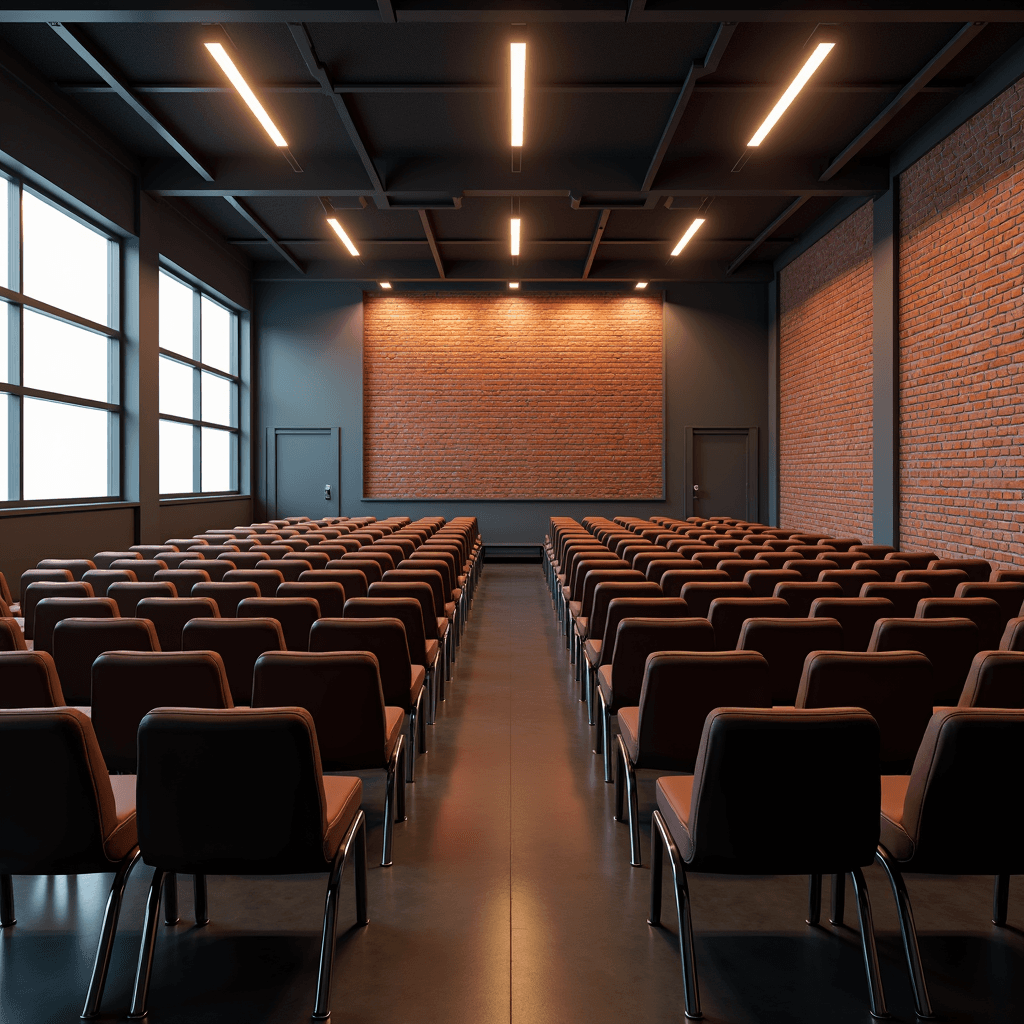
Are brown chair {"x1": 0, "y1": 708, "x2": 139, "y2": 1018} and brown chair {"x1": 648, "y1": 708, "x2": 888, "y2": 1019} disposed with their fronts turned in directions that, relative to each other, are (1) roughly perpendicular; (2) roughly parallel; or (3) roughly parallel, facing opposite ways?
roughly parallel

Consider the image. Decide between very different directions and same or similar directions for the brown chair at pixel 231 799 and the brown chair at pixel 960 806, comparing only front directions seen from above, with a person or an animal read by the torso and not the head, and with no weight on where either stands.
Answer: same or similar directions

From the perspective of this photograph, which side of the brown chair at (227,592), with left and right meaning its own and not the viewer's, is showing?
back

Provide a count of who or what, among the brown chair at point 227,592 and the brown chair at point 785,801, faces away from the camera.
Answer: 2

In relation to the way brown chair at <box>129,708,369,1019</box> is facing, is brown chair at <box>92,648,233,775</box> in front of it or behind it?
in front

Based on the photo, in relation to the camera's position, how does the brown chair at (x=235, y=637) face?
facing away from the viewer

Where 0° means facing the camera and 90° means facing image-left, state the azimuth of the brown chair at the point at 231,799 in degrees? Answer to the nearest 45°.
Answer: approximately 180°

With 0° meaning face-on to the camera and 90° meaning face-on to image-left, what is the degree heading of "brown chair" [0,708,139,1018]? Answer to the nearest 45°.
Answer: approximately 225°

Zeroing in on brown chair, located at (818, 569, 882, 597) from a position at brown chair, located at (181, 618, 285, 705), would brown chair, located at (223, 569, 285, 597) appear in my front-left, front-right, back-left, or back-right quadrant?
front-left

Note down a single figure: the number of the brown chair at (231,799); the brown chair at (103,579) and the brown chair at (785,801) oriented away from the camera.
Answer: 3

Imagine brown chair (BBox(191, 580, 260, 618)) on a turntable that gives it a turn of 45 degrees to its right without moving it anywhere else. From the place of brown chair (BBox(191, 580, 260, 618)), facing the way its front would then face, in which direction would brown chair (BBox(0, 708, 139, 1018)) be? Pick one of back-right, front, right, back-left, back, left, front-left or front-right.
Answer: back-right

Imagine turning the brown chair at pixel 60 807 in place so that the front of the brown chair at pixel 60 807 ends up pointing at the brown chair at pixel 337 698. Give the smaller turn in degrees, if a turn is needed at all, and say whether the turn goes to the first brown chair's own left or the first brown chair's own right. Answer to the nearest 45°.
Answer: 0° — it already faces it

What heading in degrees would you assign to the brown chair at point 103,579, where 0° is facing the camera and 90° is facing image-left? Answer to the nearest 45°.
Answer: approximately 180°

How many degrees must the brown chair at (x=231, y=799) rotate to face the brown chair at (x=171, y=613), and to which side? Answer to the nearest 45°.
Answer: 0° — it already faces it

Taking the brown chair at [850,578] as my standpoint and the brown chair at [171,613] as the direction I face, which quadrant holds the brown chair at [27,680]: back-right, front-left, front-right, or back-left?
front-left

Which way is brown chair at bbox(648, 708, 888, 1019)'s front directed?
away from the camera
